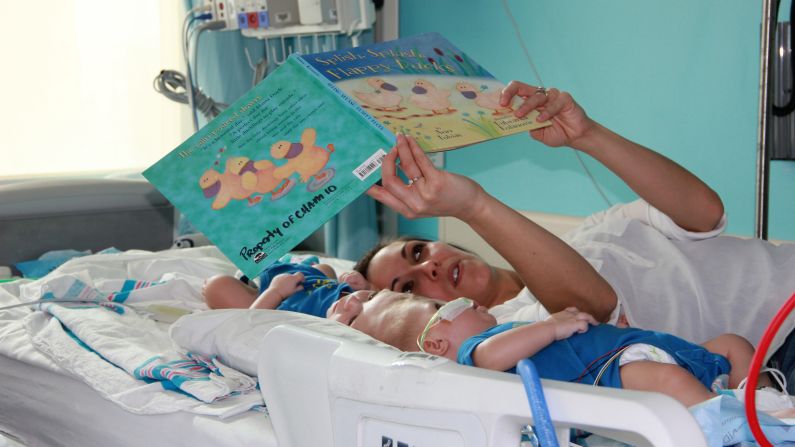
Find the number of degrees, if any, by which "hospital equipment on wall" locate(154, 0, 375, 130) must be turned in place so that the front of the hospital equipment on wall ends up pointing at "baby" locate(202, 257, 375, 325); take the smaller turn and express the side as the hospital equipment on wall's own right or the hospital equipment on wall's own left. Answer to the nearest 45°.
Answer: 0° — it already faces them

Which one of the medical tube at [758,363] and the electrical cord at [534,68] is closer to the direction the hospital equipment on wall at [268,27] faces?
the medical tube

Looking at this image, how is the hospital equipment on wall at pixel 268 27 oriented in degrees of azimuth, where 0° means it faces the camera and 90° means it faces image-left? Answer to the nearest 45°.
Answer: approximately 0°

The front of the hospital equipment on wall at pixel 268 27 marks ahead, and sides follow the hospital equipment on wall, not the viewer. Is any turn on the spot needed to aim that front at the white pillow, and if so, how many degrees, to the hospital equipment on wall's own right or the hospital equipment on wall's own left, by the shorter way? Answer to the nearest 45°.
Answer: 0° — it already faces it

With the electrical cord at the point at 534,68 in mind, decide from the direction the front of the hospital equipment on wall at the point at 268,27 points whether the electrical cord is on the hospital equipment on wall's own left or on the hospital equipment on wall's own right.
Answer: on the hospital equipment on wall's own left

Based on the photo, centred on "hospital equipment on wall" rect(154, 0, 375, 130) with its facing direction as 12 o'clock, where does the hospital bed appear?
The hospital bed is roughly at 12 o'clock from the hospital equipment on wall.
